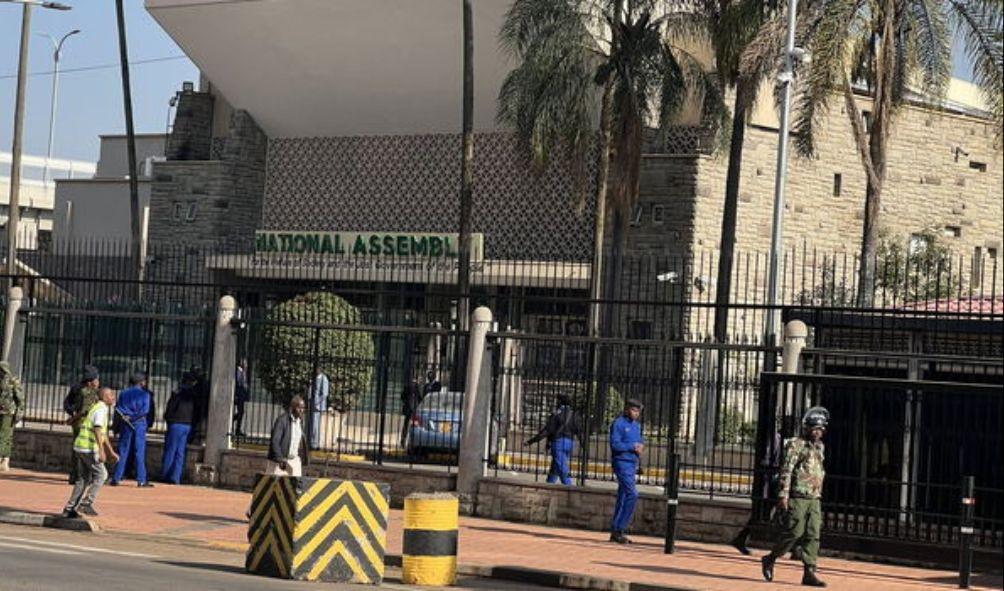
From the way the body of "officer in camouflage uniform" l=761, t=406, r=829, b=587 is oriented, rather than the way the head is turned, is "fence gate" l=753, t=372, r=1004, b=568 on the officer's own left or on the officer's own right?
on the officer's own left

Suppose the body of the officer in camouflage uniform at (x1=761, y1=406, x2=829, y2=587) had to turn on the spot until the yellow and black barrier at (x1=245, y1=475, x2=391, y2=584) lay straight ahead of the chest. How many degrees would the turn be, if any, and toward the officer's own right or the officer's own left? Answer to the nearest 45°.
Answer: approximately 90° to the officer's own right

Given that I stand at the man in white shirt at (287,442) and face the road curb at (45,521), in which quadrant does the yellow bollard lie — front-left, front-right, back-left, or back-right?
back-left

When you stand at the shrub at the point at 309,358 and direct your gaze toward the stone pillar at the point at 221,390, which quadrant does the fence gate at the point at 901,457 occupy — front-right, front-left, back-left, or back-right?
front-left

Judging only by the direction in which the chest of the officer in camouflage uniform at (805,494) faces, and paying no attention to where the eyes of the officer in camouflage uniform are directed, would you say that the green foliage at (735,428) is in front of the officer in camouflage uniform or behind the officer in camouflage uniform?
behind
